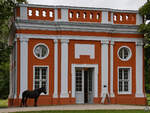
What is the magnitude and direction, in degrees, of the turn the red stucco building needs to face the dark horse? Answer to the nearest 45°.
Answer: approximately 45° to its right

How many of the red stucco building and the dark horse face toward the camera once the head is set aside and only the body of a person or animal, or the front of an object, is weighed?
1

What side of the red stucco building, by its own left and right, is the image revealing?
front

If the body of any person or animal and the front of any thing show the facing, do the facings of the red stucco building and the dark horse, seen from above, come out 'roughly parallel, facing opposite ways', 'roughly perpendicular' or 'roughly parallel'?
roughly perpendicular
